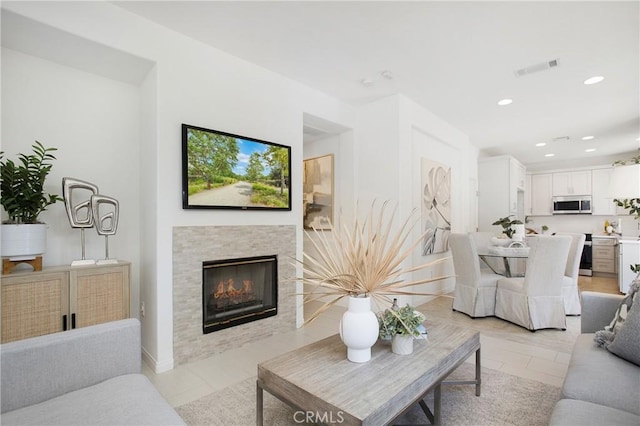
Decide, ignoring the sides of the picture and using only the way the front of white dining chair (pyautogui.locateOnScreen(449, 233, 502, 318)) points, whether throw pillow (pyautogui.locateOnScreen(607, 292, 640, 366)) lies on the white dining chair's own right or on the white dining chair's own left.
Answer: on the white dining chair's own right

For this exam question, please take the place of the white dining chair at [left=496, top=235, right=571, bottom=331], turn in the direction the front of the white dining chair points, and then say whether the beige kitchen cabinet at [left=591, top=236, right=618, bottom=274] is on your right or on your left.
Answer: on your right

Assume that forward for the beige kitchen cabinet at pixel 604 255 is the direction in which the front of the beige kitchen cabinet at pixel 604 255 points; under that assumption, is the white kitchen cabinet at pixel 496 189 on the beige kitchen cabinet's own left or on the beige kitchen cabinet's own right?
on the beige kitchen cabinet's own right

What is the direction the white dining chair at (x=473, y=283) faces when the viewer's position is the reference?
facing away from the viewer and to the right of the viewer

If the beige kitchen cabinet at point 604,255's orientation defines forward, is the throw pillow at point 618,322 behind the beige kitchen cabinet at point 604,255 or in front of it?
in front

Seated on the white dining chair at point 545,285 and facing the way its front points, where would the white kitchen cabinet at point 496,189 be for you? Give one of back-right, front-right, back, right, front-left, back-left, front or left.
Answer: front-right

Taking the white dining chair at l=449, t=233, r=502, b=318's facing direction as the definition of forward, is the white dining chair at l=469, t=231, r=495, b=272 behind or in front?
in front

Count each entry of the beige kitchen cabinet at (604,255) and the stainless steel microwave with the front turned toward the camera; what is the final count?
2

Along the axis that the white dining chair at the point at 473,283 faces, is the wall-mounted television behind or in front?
behind

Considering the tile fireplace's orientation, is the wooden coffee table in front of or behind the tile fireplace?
in front

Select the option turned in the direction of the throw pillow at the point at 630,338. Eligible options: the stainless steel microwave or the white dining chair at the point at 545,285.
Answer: the stainless steel microwave

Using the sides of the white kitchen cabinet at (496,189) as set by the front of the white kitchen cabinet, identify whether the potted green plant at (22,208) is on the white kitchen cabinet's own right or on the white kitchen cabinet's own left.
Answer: on the white kitchen cabinet's own right

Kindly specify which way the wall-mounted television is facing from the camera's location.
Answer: facing the viewer and to the right of the viewer
